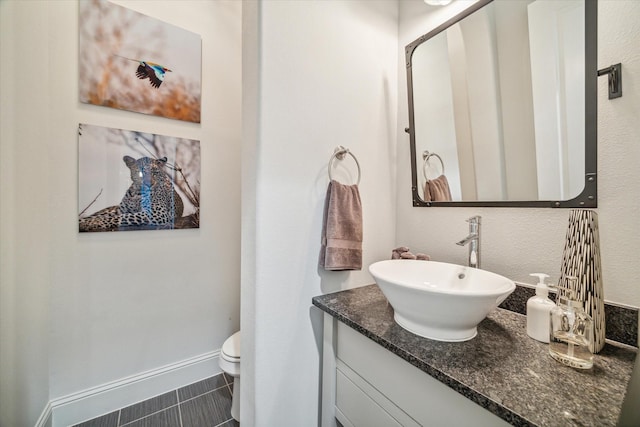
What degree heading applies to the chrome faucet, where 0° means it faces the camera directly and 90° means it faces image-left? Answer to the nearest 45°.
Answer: approximately 45°

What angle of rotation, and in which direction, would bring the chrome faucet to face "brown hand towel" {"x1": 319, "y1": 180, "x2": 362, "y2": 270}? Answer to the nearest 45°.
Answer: approximately 45° to its right

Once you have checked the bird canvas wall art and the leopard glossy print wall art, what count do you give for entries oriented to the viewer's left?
0

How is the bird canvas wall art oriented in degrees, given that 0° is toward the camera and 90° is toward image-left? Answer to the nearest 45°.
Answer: approximately 315°

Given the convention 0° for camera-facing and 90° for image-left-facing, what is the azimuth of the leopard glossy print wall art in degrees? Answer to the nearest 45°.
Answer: approximately 315°
